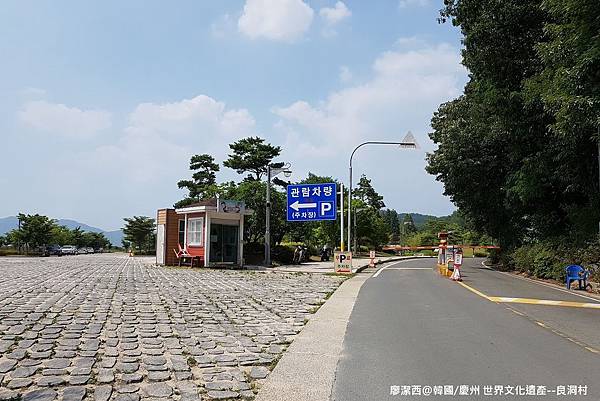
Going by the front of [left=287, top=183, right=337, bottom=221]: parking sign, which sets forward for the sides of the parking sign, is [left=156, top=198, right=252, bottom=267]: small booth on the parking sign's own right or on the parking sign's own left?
on the parking sign's own right

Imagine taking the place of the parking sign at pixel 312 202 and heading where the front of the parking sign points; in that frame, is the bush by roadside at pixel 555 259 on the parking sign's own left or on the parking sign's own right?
on the parking sign's own left

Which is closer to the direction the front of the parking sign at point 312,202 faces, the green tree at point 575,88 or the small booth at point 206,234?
the green tree

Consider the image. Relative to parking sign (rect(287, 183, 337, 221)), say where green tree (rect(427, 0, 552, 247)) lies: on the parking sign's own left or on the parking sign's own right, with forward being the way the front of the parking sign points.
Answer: on the parking sign's own left

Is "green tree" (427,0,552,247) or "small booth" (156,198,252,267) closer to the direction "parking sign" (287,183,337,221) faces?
the green tree

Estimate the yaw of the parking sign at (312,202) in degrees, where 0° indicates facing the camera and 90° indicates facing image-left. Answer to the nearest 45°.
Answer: approximately 0°

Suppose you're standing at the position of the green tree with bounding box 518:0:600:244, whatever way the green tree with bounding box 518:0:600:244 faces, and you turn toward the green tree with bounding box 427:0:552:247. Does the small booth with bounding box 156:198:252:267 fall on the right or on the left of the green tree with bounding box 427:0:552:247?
left

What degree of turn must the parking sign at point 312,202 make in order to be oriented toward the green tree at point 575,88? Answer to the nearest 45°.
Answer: approximately 45° to its left
